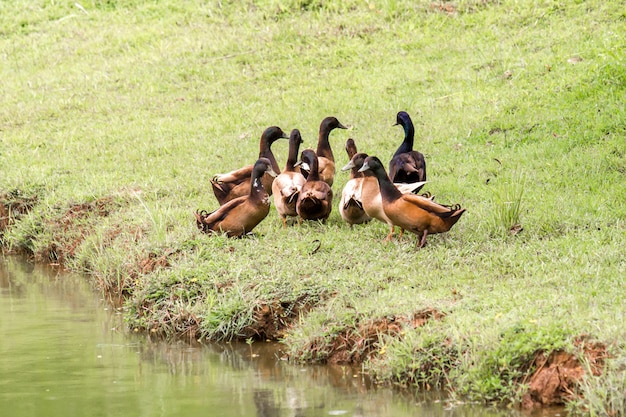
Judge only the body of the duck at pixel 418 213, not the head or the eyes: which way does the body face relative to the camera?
to the viewer's left

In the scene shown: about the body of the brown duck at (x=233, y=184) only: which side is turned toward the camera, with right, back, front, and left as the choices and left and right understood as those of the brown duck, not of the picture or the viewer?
right

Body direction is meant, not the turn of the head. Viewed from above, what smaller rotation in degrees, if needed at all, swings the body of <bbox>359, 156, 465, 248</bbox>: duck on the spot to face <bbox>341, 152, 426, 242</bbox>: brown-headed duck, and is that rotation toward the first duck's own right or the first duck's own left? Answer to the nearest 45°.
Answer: approximately 45° to the first duck's own right

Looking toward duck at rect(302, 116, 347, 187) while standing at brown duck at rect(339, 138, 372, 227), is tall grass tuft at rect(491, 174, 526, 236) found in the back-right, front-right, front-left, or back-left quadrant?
back-right

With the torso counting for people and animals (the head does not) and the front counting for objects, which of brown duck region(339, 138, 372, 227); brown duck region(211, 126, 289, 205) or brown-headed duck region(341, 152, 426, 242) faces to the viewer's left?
the brown-headed duck

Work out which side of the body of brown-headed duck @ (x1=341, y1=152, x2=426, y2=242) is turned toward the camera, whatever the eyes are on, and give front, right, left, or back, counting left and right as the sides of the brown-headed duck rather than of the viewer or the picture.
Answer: left

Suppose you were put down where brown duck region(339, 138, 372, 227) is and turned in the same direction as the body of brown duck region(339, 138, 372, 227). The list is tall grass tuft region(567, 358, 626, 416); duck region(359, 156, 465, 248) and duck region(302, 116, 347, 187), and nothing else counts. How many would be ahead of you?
1

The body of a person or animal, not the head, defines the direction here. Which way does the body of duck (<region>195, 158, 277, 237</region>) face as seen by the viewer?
to the viewer's right
